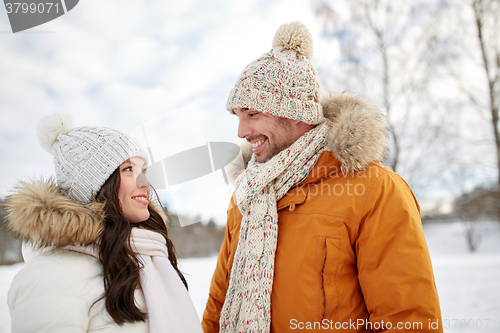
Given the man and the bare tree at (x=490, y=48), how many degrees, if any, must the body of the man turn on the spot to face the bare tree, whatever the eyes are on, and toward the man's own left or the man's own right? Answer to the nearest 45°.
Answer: approximately 180°

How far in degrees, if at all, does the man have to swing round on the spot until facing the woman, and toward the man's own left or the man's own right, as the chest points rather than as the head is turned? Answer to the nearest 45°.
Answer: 0° — they already face them

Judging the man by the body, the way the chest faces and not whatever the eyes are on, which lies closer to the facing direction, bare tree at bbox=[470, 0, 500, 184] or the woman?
the woman

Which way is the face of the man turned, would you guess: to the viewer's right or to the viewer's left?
to the viewer's left

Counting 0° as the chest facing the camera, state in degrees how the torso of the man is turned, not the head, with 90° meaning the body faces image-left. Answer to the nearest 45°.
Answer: approximately 45°
